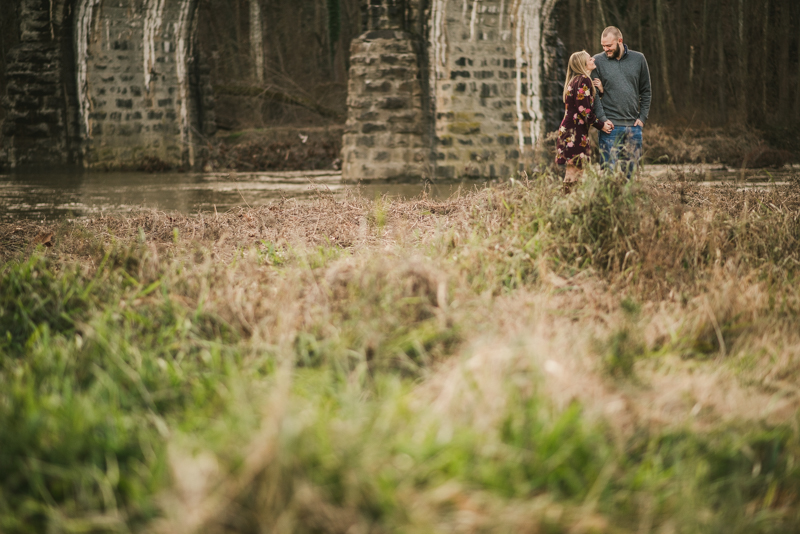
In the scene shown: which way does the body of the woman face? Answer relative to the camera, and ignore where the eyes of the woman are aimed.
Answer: to the viewer's right

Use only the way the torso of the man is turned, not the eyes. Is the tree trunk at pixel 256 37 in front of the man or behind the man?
behind

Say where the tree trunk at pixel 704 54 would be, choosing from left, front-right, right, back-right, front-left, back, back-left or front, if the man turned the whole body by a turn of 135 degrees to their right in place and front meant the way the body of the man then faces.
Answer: front-right

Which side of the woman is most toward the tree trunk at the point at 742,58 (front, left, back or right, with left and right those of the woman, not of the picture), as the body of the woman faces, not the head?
left

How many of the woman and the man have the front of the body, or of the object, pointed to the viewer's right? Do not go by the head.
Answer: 1

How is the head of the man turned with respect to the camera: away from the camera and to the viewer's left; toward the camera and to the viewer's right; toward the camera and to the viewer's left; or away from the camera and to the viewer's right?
toward the camera and to the viewer's left

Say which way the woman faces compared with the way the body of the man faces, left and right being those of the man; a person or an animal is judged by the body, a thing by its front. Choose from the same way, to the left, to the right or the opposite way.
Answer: to the left

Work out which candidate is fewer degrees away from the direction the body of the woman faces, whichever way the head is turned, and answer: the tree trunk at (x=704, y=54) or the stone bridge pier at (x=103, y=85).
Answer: the tree trunk

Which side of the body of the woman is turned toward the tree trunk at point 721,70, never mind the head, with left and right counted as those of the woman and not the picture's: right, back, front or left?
left

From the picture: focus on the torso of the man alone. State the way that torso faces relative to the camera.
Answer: toward the camera

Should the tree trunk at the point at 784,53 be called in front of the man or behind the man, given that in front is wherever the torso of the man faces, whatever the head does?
behind

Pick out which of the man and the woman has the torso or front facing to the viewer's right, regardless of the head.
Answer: the woman

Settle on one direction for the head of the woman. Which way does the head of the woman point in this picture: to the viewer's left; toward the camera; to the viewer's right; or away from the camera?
to the viewer's right

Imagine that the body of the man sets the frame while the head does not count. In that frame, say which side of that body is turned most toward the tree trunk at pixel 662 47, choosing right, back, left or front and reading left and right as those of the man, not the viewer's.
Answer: back
